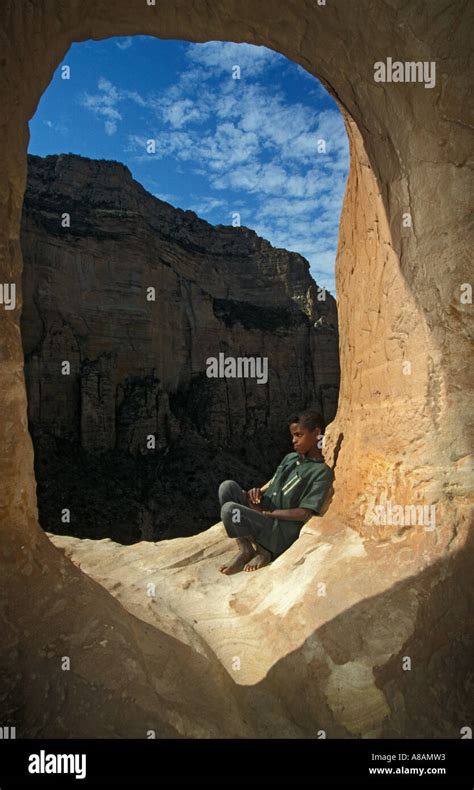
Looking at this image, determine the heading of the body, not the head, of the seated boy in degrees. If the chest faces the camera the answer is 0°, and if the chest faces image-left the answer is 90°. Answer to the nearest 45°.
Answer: approximately 45°
